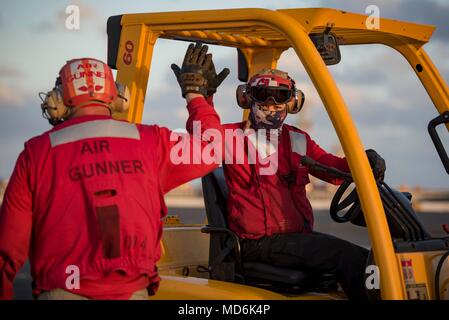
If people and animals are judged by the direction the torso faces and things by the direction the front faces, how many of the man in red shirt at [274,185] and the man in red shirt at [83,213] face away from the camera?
1

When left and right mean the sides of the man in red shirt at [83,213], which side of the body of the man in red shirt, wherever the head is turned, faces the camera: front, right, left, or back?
back

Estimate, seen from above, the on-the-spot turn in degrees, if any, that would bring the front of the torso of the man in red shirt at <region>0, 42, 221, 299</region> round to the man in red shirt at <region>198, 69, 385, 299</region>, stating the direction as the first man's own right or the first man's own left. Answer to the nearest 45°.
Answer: approximately 45° to the first man's own right

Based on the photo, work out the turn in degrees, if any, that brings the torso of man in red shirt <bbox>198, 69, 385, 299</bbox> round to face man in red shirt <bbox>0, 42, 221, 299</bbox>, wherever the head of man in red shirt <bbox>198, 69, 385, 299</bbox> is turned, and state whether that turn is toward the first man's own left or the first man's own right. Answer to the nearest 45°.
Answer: approximately 90° to the first man's own right

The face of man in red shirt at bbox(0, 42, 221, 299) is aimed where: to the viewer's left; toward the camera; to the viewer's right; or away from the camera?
away from the camera

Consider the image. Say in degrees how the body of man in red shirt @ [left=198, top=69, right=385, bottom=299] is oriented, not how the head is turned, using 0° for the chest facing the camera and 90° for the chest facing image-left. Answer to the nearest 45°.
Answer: approximately 315°

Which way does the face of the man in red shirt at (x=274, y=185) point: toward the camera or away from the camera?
toward the camera

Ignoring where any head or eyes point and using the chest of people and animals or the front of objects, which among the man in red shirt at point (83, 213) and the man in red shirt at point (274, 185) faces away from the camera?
the man in red shirt at point (83, 213)
